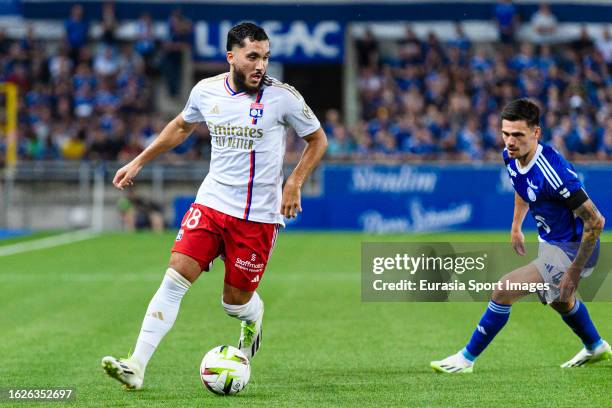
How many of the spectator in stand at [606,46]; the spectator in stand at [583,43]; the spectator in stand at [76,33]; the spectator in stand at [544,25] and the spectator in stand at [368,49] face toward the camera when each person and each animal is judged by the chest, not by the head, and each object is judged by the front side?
5

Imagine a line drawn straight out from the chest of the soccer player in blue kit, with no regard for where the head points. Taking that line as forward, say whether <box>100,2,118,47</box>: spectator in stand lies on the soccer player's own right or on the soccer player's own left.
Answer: on the soccer player's own right

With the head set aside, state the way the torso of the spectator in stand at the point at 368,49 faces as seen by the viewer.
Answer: toward the camera

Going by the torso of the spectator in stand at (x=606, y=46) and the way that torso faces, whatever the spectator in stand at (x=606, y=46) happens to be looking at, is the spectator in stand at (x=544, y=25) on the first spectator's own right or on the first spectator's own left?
on the first spectator's own right

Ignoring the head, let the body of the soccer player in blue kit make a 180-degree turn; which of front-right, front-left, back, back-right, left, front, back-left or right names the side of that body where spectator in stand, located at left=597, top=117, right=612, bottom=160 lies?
front-left

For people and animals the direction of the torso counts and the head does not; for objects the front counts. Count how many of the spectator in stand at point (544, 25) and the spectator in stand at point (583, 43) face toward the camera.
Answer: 2

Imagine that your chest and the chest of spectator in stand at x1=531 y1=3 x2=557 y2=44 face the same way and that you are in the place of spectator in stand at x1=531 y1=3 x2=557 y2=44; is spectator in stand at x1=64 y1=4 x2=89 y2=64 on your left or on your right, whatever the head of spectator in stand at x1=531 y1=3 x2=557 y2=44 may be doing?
on your right

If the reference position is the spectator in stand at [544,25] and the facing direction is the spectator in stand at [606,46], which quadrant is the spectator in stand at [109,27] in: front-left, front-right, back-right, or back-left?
back-right

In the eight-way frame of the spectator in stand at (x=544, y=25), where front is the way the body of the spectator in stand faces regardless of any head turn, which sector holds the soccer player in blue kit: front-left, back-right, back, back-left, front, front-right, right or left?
front

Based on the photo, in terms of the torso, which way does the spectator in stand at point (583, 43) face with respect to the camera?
toward the camera

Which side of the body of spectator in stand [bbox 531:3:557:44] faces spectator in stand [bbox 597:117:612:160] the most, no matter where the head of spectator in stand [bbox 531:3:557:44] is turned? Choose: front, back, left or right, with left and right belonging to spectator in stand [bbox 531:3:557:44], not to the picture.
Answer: front

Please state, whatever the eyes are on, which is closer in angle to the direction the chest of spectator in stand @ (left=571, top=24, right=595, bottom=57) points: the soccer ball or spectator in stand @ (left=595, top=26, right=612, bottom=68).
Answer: the soccer ball

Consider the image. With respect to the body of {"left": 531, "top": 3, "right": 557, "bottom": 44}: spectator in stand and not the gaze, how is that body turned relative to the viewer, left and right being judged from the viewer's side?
facing the viewer

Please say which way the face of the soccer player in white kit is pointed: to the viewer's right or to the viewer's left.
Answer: to the viewer's right

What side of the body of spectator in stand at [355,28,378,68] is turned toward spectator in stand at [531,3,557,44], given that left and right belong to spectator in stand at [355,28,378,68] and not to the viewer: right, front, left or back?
left

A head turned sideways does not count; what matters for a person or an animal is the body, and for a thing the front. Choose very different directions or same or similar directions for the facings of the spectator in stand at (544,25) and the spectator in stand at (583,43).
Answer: same or similar directions

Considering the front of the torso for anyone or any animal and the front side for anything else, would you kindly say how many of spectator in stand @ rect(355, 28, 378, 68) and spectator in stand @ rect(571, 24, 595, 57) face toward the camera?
2
